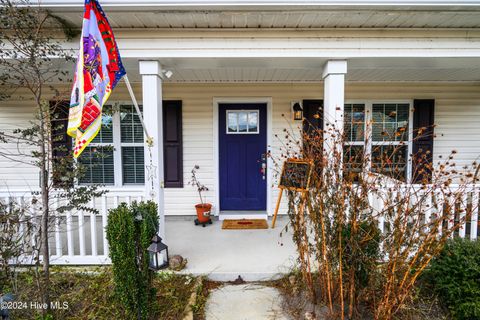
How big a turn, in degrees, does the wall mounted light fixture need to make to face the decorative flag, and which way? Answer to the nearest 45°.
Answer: approximately 45° to its right

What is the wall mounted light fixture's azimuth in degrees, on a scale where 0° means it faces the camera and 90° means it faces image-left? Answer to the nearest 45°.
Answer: approximately 0°

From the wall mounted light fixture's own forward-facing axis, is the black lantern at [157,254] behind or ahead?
ahead

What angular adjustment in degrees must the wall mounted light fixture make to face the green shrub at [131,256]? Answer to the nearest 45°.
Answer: approximately 45° to its right

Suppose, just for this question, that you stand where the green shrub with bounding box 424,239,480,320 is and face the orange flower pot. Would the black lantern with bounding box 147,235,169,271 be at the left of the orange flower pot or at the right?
left

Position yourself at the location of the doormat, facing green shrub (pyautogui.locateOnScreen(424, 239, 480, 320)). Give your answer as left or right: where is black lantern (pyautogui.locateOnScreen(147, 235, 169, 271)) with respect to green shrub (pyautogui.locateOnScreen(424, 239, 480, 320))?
right

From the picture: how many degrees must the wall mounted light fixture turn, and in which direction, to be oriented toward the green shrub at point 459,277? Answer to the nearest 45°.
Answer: approximately 45° to its left

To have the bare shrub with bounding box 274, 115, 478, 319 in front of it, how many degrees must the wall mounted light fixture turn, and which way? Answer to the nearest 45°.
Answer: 0° — it already faces it
